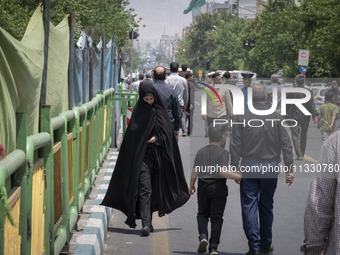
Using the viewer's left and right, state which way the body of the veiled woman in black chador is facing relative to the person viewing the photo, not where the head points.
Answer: facing the viewer

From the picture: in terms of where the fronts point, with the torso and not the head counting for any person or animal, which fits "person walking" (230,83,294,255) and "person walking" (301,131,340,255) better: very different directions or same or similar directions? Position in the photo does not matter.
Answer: same or similar directions

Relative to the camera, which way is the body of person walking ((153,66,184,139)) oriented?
away from the camera

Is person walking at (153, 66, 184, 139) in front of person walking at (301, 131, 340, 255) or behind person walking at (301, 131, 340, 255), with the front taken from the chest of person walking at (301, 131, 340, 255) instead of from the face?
in front

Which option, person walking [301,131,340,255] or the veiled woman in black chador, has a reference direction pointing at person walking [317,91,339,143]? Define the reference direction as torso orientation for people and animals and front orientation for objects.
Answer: person walking [301,131,340,255]

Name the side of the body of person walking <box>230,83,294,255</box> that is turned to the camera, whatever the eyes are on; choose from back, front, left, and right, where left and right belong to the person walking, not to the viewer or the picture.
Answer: back

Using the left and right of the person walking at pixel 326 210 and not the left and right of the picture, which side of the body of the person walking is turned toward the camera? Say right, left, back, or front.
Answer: back

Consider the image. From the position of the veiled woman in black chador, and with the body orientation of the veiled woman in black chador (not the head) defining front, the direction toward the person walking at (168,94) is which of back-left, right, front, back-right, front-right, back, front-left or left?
back
